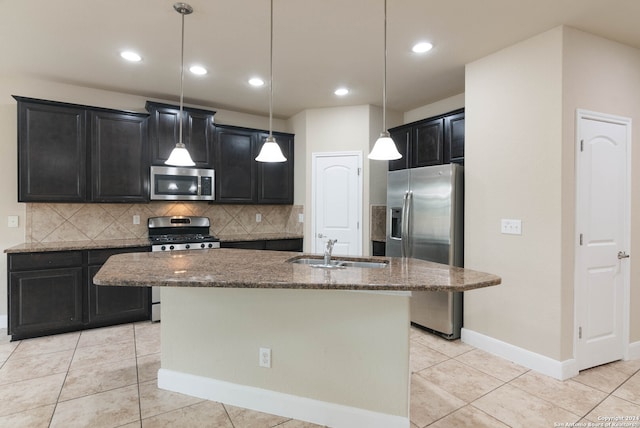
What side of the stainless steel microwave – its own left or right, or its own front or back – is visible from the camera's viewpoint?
front

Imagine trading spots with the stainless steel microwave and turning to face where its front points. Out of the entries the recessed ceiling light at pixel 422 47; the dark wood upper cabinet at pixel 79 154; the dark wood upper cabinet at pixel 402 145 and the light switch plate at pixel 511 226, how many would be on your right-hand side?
1

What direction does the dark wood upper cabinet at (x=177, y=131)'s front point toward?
toward the camera

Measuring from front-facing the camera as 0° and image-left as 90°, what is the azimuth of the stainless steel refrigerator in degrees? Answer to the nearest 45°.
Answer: approximately 45°

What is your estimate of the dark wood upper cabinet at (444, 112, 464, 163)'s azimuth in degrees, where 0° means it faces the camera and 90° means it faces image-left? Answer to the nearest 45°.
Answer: approximately 45°

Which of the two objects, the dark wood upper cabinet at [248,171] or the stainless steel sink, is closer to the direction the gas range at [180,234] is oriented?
the stainless steel sink

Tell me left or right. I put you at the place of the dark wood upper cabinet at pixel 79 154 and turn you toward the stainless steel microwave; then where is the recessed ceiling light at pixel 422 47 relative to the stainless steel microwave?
right

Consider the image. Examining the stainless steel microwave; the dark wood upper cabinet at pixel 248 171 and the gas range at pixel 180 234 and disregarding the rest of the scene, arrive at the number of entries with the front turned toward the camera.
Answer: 3

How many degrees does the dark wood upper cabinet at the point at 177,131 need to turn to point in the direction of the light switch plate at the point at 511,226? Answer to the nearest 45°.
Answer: approximately 45° to its left

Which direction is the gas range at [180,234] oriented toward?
toward the camera

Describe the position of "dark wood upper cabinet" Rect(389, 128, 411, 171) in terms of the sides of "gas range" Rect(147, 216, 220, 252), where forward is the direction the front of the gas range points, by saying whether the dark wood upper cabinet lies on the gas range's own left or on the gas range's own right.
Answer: on the gas range's own left

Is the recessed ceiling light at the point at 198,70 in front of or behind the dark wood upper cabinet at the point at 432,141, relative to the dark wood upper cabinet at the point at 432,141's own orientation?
in front
